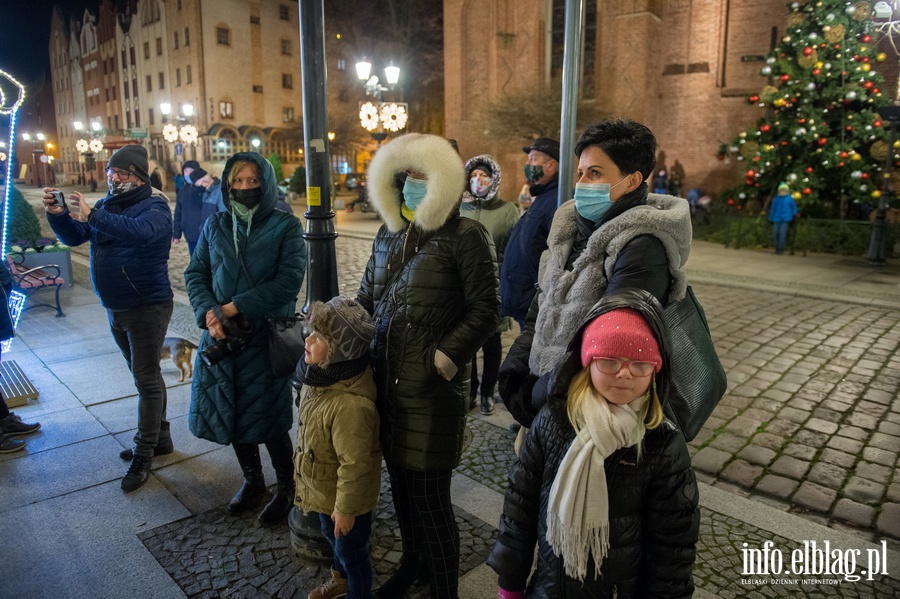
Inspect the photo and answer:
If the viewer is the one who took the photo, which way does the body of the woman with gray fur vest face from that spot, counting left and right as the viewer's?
facing the viewer and to the left of the viewer

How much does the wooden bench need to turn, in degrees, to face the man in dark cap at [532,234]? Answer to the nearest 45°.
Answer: approximately 45° to its right

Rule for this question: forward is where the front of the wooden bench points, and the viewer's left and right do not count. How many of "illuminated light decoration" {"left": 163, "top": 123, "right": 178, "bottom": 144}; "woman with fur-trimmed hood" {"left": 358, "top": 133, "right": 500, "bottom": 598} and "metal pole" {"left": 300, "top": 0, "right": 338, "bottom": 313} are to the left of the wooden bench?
1

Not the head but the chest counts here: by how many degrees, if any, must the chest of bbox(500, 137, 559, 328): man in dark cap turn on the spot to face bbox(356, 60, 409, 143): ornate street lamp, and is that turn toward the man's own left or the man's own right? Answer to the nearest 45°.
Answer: approximately 90° to the man's own right

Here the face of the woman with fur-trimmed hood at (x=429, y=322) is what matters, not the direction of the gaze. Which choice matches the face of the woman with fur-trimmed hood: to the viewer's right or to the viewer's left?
to the viewer's left

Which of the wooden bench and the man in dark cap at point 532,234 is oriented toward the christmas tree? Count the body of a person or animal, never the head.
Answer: the wooden bench

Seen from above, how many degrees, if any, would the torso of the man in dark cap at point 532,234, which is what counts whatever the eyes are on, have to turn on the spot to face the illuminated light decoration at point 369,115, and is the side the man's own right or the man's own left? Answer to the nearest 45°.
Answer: approximately 90° to the man's own right

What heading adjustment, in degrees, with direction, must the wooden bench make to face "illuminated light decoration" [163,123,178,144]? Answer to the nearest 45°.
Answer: approximately 90° to its left

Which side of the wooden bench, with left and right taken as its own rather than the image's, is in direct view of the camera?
right

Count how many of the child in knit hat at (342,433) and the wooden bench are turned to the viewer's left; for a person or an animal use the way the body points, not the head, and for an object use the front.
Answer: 1

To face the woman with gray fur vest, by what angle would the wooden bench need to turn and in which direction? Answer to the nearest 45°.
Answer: approximately 90° to its right

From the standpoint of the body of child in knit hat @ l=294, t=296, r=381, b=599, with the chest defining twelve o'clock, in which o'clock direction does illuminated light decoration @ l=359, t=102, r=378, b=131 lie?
The illuminated light decoration is roughly at 3 o'clock from the child in knit hat.
